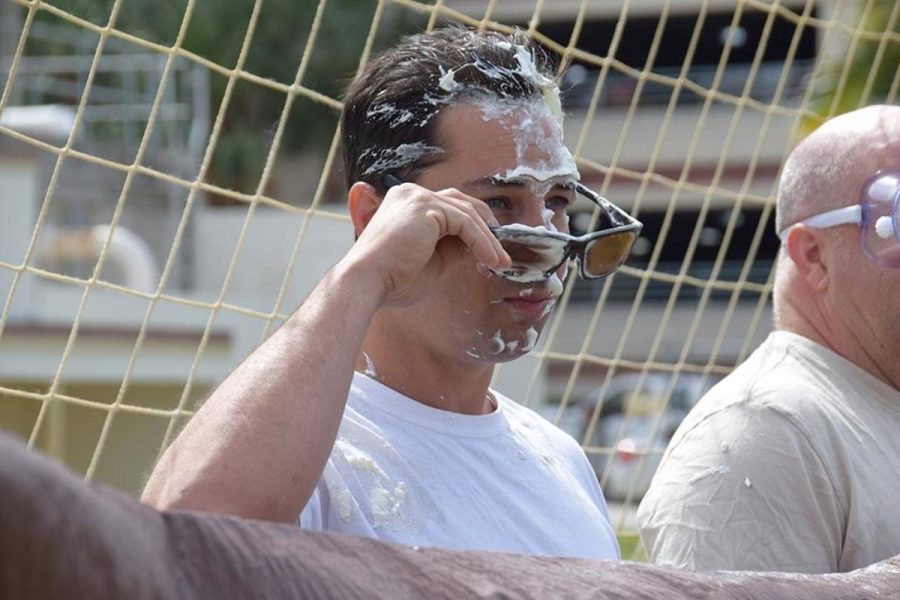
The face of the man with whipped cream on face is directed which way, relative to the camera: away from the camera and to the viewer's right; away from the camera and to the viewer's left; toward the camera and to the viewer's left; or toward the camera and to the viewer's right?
toward the camera and to the viewer's right

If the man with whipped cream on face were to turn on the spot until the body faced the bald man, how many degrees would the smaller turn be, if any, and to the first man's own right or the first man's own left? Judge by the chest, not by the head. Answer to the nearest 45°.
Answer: approximately 90° to the first man's own left

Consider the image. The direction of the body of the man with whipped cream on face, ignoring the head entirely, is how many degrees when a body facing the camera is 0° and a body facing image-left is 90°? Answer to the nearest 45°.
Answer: approximately 315°

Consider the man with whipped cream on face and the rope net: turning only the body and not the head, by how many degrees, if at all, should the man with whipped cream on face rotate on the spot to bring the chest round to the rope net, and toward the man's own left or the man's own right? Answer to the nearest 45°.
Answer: approximately 135° to the man's own left

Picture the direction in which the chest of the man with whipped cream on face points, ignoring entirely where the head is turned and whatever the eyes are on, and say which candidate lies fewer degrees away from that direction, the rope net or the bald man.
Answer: the bald man
